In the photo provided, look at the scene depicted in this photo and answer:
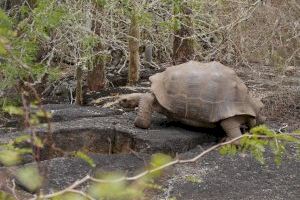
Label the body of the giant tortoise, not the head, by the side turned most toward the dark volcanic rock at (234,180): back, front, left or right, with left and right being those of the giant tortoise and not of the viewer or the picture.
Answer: left

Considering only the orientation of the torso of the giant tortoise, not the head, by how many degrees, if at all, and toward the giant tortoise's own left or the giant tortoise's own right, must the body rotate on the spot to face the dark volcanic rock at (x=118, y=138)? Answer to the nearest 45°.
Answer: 0° — it already faces it

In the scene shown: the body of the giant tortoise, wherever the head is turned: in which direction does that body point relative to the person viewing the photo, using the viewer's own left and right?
facing to the left of the viewer
